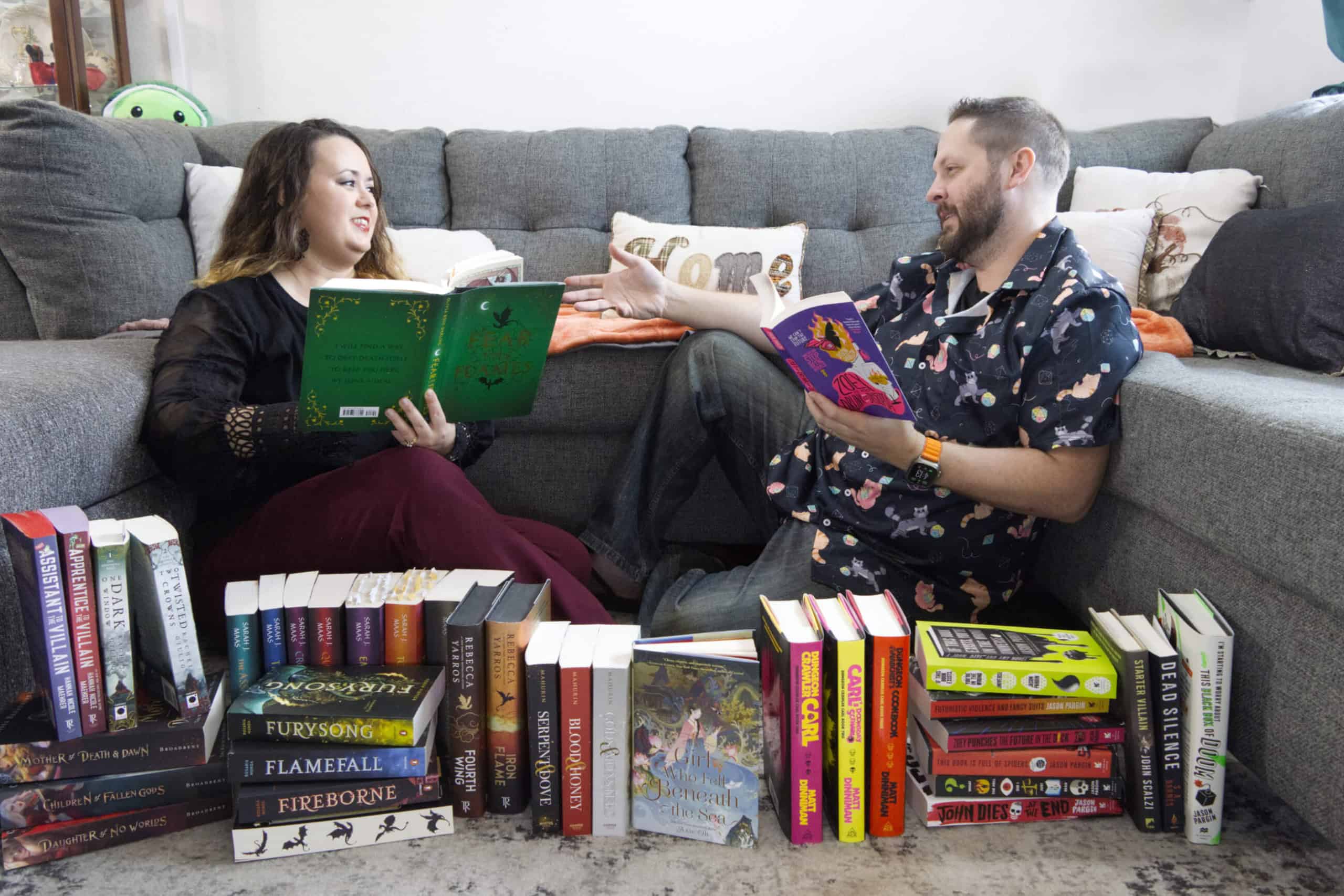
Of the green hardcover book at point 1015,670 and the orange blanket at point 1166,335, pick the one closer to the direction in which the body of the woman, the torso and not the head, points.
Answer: the green hardcover book

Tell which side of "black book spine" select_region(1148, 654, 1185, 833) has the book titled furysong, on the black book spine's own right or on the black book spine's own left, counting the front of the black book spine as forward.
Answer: on the black book spine's own right

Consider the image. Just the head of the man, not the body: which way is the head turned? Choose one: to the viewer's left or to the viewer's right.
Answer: to the viewer's left

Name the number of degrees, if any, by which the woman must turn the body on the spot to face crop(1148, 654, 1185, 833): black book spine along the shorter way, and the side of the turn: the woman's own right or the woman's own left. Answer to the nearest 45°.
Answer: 0° — they already face it

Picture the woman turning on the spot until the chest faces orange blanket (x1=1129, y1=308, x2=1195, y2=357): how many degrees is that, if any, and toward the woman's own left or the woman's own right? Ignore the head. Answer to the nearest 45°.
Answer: approximately 45° to the woman's own left

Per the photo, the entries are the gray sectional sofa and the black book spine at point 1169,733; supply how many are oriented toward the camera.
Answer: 2

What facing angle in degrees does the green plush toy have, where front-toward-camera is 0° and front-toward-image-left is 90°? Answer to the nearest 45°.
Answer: approximately 0°

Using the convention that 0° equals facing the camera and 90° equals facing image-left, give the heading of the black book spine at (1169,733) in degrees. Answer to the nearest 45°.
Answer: approximately 0°

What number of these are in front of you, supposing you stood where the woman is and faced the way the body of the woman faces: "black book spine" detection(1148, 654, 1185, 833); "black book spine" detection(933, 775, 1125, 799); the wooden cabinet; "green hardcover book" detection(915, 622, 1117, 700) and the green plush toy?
3

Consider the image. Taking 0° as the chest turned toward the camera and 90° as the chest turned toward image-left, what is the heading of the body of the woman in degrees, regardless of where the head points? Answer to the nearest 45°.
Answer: approximately 315°

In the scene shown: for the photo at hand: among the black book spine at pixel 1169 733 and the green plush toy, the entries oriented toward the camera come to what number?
2

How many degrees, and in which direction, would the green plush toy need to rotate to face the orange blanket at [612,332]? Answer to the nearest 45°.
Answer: approximately 45° to its left
